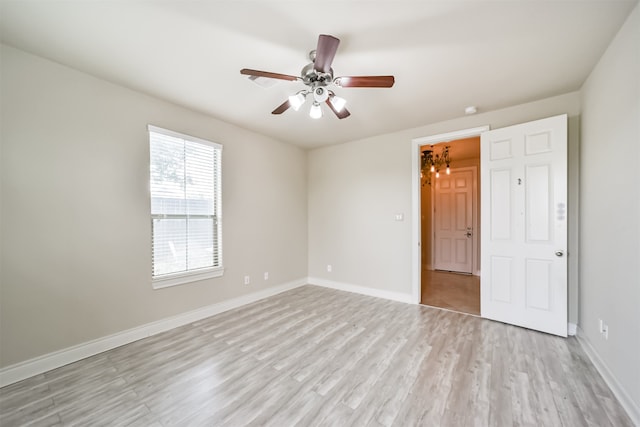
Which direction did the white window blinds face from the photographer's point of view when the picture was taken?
facing the viewer and to the right of the viewer

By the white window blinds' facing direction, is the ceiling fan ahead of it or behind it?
ahead

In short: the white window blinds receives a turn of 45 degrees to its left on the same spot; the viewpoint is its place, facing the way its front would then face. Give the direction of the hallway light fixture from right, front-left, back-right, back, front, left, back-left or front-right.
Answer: front
